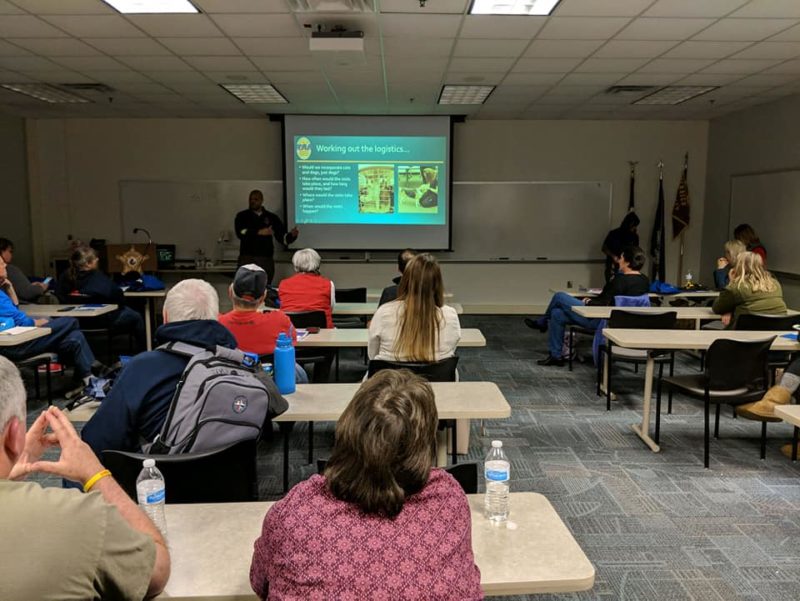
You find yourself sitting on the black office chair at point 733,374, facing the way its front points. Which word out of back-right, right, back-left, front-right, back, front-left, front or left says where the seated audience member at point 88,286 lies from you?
front-left

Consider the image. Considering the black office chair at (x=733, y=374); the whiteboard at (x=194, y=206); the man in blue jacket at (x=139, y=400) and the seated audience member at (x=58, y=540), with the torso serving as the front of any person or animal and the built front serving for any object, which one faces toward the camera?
the whiteboard

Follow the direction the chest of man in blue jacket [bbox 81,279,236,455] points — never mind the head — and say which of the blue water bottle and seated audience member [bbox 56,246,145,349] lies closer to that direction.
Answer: the seated audience member

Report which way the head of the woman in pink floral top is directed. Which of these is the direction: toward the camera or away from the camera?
away from the camera

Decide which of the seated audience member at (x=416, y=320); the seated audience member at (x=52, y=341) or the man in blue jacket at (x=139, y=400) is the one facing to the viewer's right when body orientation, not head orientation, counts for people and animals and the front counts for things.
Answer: the seated audience member at (x=52, y=341)

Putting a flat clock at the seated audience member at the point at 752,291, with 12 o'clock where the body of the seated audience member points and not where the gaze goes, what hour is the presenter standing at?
The presenter standing is roughly at 11 o'clock from the seated audience member.

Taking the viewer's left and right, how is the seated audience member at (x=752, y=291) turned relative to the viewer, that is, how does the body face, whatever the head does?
facing away from the viewer and to the left of the viewer

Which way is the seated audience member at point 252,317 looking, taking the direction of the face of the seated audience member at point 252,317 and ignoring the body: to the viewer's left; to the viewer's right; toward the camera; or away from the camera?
away from the camera

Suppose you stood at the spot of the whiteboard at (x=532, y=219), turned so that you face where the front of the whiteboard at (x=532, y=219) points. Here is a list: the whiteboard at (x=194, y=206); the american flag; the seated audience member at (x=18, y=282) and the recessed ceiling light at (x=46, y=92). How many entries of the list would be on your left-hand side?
1

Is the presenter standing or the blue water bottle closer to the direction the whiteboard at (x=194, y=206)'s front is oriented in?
the blue water bottle

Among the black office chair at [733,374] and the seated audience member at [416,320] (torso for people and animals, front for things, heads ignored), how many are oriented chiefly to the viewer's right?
0

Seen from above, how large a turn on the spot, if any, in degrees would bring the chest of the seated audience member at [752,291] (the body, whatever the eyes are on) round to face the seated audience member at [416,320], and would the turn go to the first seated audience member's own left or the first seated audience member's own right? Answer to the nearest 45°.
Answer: approximately 90° to the first seated audience member's own left

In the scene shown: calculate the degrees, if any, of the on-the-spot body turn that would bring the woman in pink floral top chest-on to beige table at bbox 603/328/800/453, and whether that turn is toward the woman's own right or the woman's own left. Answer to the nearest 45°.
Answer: approximately 45° to the woman's own right

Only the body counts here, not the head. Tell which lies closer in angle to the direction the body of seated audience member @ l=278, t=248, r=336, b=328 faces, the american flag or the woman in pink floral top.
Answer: the american flag

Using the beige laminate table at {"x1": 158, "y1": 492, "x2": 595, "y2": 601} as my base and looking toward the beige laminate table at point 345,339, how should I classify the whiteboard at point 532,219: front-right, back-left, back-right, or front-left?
front-right

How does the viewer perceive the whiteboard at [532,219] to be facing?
facing the viewer

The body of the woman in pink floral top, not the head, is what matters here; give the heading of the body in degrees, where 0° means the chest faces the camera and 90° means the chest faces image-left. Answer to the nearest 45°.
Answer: approximately 180°

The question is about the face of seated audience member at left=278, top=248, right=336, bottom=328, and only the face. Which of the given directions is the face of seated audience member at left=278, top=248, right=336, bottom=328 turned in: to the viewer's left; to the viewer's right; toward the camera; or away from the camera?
away from the camera

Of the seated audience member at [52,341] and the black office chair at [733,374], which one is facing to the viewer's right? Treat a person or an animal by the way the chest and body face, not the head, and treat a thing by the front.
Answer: the seated audience member
